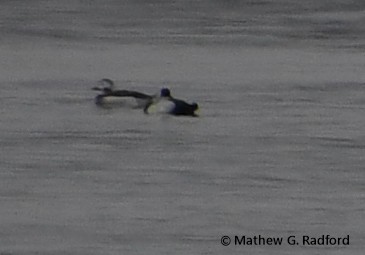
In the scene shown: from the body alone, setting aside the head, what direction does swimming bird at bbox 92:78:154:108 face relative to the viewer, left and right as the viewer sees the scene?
facing to the left of the viewer

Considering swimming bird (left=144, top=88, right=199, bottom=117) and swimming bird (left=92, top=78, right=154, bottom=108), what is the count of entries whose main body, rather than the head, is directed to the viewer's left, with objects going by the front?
2

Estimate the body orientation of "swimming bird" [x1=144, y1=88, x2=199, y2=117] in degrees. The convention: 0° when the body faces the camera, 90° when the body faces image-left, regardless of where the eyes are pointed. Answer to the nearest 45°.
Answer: approximately 90°
